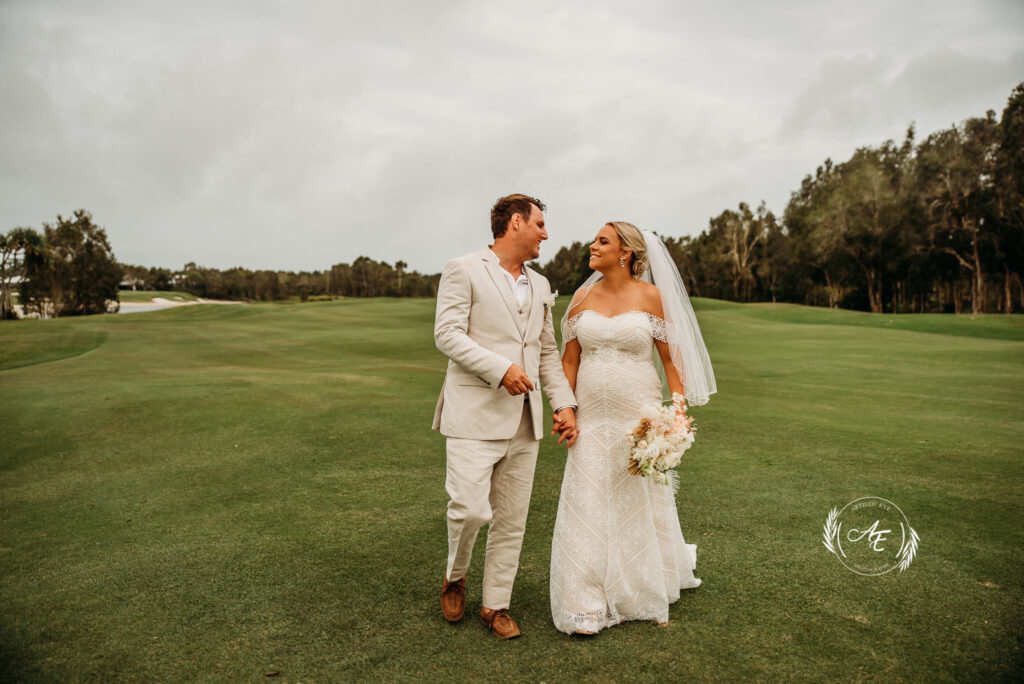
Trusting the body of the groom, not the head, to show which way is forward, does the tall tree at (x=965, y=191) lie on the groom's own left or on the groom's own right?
on the groom's own left

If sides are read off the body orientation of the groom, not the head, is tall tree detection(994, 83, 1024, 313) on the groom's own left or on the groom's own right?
on the groom's own left

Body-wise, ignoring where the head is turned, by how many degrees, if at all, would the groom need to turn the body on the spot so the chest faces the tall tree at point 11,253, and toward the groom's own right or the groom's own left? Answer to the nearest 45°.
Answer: approximately 180°

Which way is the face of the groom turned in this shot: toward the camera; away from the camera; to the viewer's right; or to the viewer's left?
to the viewer's right

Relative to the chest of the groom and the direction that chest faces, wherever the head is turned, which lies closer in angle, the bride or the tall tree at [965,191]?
the bride

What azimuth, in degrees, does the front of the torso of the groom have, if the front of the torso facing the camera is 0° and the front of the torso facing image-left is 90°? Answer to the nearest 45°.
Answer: approximately 315°

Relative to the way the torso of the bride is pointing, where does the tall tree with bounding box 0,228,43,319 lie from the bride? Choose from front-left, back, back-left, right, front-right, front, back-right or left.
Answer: back-right

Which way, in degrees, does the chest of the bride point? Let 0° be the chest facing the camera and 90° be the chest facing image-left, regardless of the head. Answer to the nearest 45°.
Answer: approximately 0°

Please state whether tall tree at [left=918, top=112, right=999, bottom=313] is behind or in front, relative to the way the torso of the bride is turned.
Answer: behind

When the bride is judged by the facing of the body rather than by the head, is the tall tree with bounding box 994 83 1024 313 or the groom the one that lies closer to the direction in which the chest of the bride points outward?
the groom
